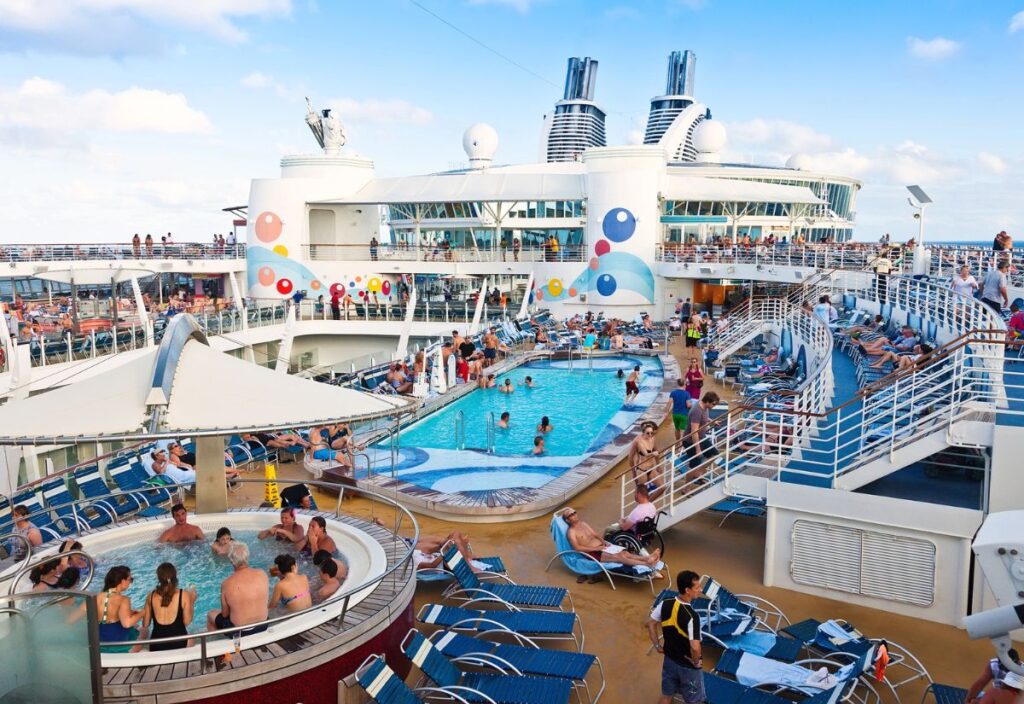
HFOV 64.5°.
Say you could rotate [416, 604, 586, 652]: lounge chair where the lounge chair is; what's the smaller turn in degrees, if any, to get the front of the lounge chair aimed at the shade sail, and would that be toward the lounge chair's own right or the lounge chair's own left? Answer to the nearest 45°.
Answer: approximately 180°

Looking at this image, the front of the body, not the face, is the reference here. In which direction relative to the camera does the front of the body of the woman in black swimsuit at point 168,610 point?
away from the camera

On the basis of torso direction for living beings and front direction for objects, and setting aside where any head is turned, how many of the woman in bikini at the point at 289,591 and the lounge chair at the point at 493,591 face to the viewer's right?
1

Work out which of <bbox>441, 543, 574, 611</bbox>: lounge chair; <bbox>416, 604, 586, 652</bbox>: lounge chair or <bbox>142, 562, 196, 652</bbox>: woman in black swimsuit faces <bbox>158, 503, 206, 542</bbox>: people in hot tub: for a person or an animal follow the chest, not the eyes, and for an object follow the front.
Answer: the woman in black swimsuit

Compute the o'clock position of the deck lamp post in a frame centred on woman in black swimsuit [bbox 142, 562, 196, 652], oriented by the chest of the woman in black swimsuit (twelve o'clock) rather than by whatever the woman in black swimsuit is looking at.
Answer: The deck lamp post is roughly at 2 o'clock from the woman in black swimsuit.

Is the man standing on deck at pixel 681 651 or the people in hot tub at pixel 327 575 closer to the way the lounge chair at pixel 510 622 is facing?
the man standing on deck

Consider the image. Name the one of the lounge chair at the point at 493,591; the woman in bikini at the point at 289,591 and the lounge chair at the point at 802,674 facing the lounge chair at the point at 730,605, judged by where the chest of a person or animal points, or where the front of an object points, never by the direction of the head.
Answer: the lounge chair at the point at 493,591

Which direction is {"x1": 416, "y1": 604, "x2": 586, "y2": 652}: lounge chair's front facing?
to the viewer's right

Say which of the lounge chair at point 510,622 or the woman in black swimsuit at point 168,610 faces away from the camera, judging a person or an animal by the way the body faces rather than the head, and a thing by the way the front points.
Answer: the woman in black swimsuit

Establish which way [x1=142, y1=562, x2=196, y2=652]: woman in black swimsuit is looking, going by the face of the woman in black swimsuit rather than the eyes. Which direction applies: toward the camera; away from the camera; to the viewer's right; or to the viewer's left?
away from the camera

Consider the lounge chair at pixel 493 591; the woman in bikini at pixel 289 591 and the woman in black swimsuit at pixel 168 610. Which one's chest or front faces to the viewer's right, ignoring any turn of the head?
the lounge chair

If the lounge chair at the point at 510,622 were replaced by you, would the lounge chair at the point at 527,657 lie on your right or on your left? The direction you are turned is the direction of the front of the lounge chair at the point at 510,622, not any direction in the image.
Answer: on your right

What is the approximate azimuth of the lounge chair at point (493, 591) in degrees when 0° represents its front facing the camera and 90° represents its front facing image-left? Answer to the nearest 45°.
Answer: approximately 270°
